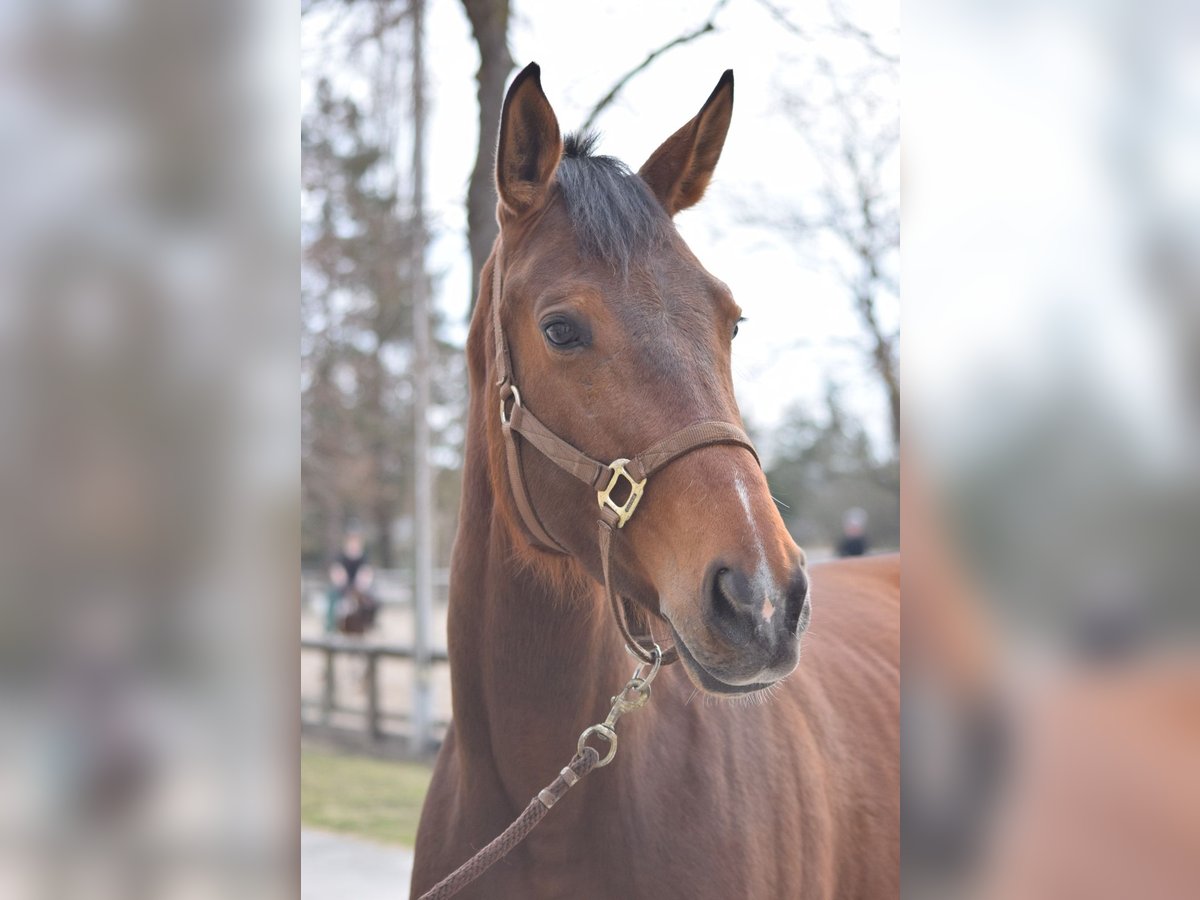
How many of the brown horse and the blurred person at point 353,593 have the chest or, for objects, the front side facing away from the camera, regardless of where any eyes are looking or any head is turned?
0

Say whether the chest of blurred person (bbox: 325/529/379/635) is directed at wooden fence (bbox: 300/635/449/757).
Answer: yes

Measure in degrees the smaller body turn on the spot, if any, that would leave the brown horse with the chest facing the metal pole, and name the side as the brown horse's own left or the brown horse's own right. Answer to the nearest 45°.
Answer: approximately 135° to the brown horse's own right

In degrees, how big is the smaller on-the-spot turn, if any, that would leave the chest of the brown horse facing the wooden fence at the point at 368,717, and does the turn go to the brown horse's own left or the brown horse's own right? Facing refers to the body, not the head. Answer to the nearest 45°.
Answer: approximately 135° to the brown horse's own right

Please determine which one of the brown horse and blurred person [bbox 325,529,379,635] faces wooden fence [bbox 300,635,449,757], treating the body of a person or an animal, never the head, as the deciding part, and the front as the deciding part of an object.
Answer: the blurred person

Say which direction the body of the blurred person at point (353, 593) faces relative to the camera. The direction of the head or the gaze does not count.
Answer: toward the camera

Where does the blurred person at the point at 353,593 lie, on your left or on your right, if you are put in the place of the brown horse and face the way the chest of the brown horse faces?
on your right

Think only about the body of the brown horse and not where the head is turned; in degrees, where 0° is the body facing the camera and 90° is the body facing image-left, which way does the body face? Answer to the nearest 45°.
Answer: approximately 45°

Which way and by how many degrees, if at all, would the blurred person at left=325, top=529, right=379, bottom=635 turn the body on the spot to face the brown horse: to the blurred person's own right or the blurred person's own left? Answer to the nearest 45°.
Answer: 0° — they already face it
